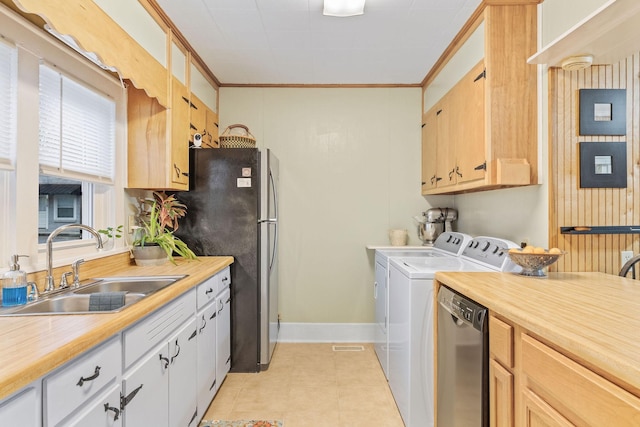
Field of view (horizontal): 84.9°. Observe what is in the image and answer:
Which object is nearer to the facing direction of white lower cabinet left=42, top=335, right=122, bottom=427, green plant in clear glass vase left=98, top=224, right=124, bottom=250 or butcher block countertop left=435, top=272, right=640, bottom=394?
the butcher block countertop

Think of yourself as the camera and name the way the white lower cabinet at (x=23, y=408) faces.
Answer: facing the viewer and to the right of the viewer

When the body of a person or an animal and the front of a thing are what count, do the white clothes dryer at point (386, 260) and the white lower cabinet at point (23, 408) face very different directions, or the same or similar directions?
very different directions

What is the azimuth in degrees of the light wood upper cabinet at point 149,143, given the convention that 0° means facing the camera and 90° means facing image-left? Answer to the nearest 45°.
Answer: approximately 315°

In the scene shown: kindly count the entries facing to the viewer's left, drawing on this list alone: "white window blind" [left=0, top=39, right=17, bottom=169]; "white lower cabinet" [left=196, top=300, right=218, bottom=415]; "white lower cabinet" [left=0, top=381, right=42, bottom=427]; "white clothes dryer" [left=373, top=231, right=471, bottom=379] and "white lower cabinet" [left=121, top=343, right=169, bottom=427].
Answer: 1

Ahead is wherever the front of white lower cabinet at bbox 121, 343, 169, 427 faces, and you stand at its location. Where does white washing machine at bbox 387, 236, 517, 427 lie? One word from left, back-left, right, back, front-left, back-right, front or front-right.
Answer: front-left

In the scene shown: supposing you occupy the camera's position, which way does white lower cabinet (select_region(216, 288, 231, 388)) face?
facing to the right of the viewer

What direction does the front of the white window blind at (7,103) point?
to the viewer's right

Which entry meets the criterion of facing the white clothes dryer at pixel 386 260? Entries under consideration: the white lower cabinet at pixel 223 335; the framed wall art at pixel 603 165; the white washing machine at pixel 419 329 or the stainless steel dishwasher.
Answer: the white lower cabinet
